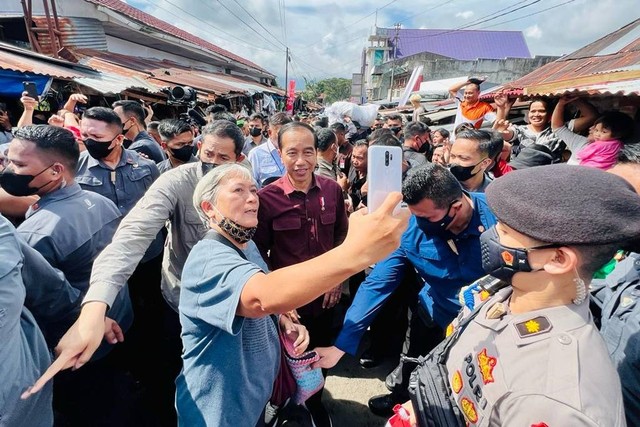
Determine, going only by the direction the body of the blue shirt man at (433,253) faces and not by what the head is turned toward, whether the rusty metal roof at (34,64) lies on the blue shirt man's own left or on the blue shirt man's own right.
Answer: on the blue shirt man's own right

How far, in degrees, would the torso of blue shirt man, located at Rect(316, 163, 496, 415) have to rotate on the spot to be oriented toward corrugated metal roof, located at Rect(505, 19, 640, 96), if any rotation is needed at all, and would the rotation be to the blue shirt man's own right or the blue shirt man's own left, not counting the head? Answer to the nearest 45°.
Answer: approximately 180°

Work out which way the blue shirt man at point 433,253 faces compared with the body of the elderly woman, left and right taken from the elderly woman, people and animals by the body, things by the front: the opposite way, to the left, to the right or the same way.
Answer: to the right

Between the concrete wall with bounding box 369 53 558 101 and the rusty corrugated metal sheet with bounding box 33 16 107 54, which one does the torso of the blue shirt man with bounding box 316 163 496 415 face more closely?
the rusty corrugated metal sheet

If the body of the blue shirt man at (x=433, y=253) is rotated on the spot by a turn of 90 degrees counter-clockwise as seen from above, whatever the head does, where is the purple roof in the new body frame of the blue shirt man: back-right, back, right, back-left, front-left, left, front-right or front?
back-left

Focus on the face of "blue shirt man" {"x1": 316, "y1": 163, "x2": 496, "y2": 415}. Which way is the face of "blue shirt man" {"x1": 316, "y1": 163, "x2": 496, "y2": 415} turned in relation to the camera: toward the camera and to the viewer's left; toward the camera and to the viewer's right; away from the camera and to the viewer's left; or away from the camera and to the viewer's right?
toward the camera and to the viewer's left

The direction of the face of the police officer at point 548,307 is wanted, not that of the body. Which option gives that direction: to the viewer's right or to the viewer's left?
to the viewer's left

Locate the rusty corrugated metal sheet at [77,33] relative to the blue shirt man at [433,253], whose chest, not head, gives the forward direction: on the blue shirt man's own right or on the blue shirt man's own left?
on the blue shirt man's own right
